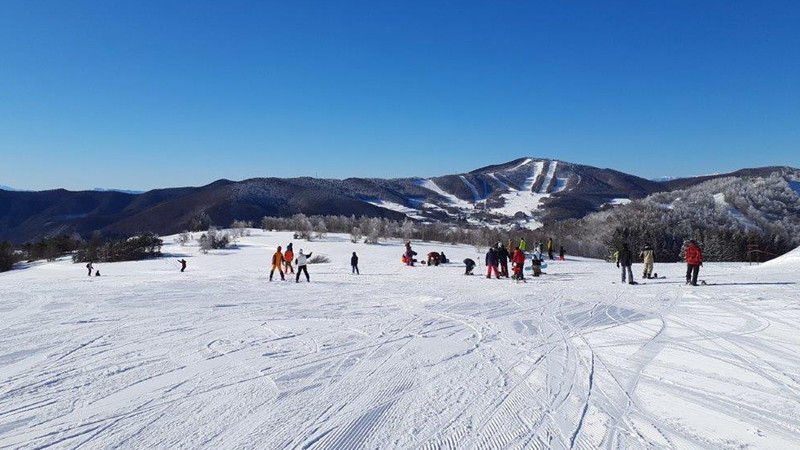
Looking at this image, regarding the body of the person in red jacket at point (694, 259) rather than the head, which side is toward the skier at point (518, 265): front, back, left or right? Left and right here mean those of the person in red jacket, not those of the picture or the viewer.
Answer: left

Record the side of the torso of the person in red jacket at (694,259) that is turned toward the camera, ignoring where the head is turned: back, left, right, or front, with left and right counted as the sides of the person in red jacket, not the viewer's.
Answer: back

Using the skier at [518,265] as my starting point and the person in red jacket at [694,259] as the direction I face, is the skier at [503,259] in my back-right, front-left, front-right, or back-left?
back-left

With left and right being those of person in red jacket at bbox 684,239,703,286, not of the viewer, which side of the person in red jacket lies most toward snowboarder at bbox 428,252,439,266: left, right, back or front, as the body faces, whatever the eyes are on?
left

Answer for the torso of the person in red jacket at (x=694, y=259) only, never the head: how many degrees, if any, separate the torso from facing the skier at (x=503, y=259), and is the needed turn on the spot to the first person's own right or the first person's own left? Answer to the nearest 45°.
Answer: approximately 90° to the first person's own left
